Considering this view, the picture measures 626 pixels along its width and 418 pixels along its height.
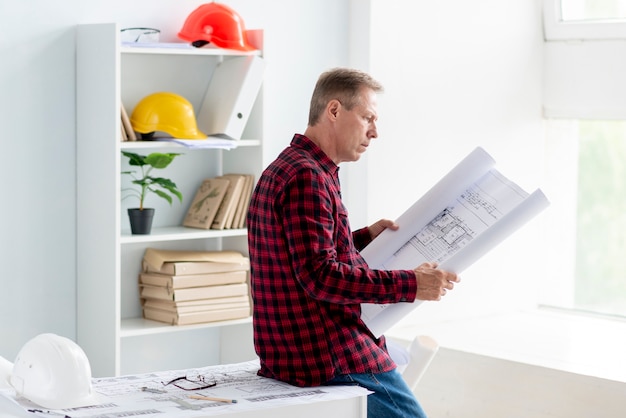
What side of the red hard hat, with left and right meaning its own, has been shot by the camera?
right

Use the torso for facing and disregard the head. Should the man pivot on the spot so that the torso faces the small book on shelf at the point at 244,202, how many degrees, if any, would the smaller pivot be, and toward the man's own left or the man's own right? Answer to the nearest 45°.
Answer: approximately 90° to the man's own left

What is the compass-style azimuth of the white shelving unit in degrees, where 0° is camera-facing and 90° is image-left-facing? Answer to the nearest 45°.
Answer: approximately 315°

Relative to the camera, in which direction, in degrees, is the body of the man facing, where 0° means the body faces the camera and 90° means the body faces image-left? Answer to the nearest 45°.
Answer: approximately 270°

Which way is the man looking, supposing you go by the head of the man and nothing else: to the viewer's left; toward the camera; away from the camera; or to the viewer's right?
to the viewer's right

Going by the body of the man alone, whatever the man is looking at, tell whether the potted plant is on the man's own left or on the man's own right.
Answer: on the man's own left
